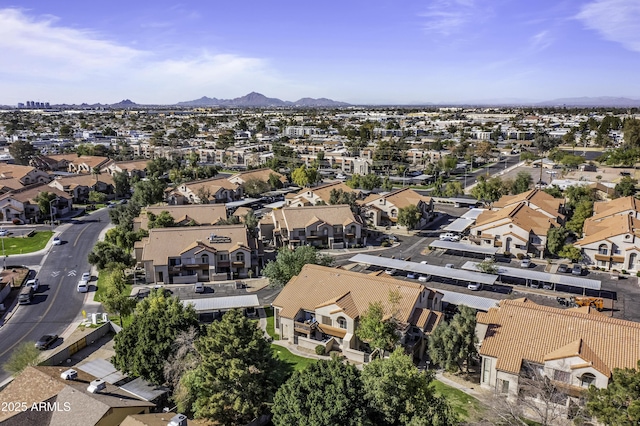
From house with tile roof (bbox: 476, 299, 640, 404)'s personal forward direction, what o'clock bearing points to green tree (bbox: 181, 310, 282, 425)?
The green tree is roughly at 2 o'clock from the house with tile roof.

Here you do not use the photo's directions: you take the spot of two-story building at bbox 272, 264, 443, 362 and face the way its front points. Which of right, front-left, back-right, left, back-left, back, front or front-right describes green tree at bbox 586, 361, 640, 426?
left

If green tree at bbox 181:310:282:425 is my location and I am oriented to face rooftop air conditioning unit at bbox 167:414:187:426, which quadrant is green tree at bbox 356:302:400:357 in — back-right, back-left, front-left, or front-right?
back-left

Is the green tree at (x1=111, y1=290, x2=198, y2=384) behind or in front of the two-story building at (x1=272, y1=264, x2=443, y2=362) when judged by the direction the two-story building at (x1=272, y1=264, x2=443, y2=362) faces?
in front

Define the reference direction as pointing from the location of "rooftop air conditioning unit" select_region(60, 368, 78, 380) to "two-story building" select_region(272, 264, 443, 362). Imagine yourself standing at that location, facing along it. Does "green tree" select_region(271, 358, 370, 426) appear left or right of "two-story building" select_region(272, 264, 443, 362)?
right

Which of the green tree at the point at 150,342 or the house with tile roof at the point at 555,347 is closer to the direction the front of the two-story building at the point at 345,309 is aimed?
the green tree

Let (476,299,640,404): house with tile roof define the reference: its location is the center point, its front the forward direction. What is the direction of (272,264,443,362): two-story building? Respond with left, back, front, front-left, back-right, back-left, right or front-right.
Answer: right

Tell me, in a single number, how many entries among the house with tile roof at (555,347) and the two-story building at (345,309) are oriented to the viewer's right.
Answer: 0

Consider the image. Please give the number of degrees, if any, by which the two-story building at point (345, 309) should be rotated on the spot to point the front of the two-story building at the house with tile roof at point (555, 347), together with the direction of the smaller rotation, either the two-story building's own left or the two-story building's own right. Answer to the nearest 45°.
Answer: approximately 90° to the two-story building's own left

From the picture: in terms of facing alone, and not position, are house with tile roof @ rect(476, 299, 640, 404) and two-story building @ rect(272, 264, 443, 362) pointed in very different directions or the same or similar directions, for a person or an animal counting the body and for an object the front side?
same or similar directions

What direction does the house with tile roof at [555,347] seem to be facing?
toward the camera

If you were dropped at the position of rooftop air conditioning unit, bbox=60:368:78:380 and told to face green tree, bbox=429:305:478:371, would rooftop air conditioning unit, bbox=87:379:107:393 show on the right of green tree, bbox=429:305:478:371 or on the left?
right

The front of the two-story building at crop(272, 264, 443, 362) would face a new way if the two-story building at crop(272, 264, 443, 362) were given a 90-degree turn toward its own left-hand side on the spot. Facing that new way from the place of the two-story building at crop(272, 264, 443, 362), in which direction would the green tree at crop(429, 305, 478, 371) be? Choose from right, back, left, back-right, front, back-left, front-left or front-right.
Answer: front

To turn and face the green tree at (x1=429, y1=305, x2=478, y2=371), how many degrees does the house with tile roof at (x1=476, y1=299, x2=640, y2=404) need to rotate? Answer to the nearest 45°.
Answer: approximately 90° to its right

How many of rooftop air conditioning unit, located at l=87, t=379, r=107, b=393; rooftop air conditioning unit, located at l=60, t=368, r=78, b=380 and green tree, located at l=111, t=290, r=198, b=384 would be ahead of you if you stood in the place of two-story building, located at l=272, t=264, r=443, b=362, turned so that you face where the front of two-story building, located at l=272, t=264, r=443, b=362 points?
3

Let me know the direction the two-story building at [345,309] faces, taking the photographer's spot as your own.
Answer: facing the viewer and to the left of the viewer

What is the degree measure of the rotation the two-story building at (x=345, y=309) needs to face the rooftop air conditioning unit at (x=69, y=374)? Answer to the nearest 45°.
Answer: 0° — it already faces it

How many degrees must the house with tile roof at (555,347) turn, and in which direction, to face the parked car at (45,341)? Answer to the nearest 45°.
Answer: approximately 90° to its right
